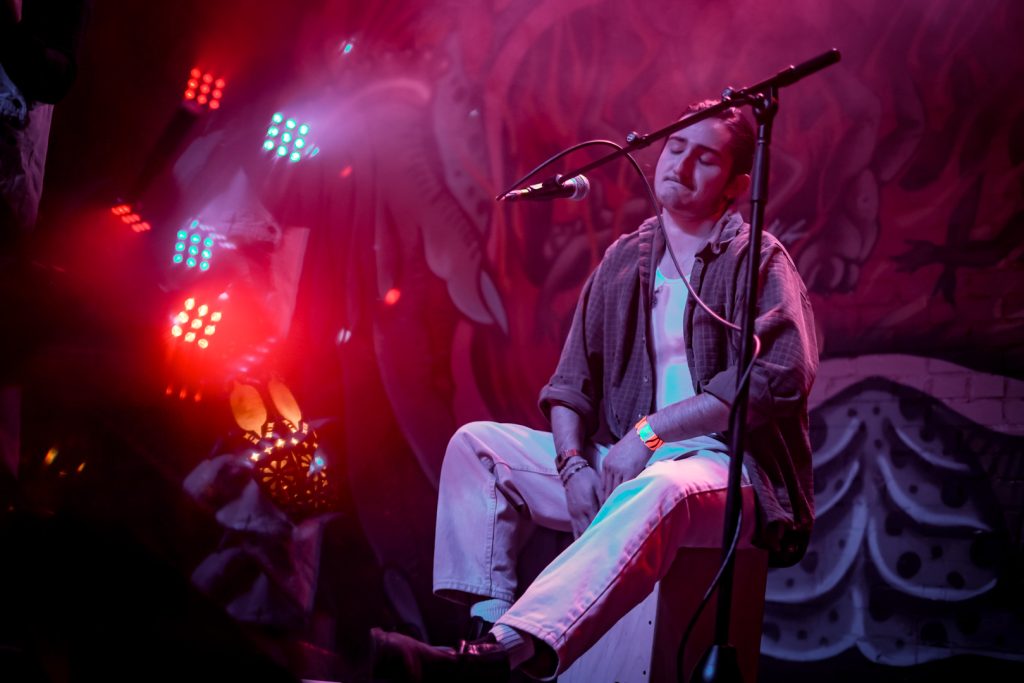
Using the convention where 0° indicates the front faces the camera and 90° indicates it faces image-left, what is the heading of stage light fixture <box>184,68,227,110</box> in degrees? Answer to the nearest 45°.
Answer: approximately 0°

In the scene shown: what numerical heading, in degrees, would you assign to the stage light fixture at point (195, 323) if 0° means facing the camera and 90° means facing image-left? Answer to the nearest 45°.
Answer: approximately 0°

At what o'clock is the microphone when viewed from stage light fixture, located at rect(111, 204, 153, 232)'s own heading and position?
The microphone is roughly at 10 o'clock from the stage light fixture.

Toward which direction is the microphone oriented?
to the viewer's right

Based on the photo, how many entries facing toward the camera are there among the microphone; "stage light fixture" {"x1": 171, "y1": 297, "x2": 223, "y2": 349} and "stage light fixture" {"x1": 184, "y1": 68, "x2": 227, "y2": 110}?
2

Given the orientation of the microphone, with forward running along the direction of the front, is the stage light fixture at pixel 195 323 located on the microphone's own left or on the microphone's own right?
on the microphone's own left

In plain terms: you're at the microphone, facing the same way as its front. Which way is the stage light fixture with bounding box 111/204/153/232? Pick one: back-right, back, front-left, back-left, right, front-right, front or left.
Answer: back-left
